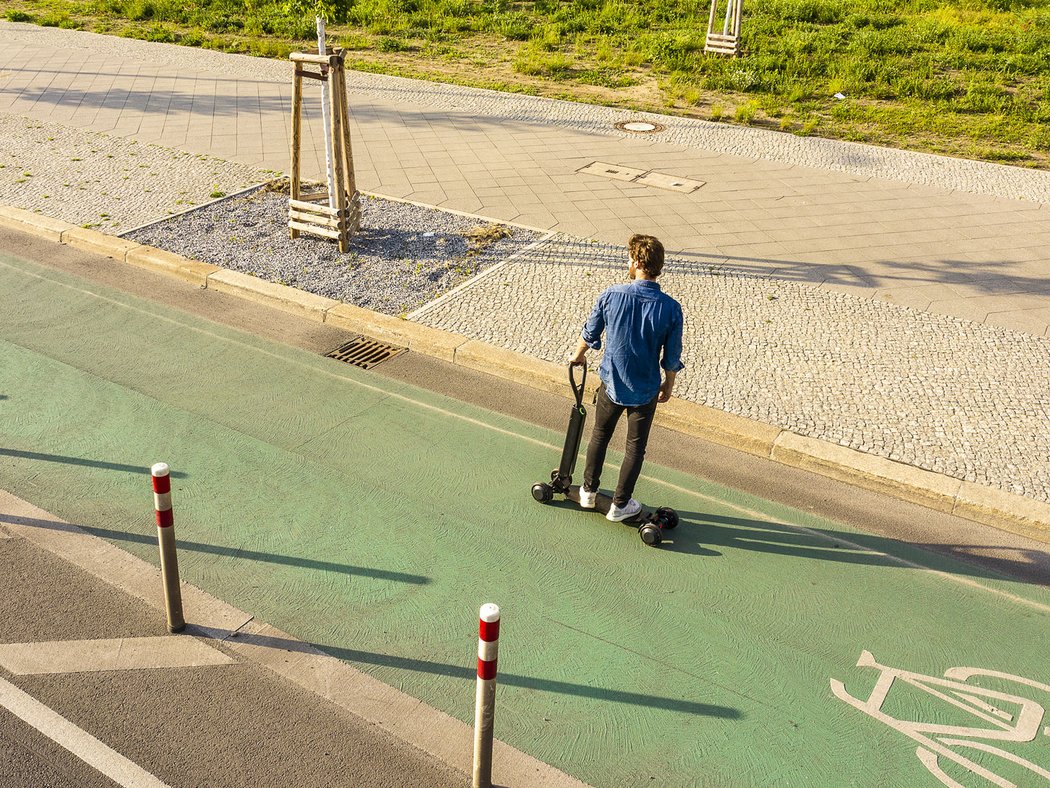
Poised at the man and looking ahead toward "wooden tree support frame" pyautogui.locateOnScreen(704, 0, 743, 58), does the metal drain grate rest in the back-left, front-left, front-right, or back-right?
front-left

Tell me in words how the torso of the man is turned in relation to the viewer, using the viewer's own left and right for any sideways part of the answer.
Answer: facing away from the viewer and to the left of the viewer

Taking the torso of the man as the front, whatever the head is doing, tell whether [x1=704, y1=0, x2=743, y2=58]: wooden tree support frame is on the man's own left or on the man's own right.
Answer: on the man's own right

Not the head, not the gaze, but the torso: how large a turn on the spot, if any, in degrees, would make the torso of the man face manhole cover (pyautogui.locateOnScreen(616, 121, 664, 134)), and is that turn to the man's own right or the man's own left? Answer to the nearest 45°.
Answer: approximately 45° to the man's own right

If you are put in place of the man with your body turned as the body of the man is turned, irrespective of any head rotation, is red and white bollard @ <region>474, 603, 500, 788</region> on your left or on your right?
on your left

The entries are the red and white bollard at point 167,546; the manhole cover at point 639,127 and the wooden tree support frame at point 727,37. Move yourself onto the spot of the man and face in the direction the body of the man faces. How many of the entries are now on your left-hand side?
1

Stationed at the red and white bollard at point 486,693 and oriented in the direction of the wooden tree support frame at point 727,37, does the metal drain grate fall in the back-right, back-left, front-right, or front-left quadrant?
front-left

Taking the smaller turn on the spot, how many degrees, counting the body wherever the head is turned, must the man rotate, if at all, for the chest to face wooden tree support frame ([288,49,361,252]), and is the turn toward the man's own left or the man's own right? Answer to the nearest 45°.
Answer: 0° — they already face it

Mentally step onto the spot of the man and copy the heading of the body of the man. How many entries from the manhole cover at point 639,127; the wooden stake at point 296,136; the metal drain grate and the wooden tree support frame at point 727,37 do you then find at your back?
0

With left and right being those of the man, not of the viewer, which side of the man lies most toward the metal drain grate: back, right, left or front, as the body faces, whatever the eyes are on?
front

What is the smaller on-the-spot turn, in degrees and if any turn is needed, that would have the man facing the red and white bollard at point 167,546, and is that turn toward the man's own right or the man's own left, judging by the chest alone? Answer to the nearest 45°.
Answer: approximately 90° to the man's own left
